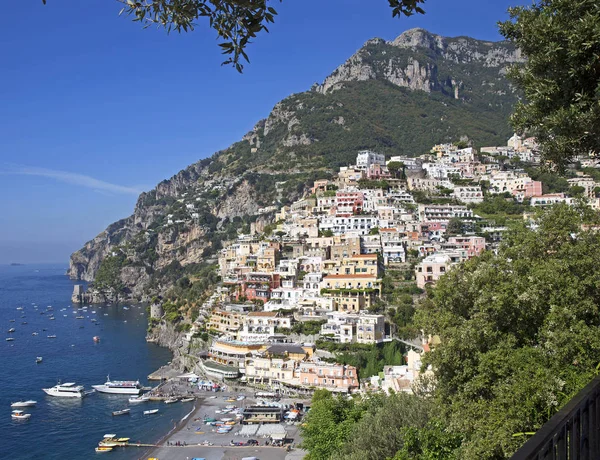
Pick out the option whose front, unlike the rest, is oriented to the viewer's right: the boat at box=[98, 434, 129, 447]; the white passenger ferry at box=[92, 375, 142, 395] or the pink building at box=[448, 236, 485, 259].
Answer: the boat

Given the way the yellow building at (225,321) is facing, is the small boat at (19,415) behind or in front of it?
in front

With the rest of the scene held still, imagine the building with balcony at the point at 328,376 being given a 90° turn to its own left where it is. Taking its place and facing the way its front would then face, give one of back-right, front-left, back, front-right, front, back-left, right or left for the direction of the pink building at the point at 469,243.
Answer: front-left

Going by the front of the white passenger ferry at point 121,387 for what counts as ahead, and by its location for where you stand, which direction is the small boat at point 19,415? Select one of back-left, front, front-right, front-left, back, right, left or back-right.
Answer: front-left

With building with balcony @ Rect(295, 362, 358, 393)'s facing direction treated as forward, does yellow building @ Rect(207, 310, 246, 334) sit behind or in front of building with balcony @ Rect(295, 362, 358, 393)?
behind

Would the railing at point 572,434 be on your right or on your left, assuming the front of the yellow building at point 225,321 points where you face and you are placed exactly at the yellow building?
on your left

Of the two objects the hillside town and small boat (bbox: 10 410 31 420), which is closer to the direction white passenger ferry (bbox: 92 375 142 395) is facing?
the small boat

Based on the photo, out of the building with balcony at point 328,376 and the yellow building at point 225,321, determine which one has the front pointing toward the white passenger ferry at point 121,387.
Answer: the yellow building

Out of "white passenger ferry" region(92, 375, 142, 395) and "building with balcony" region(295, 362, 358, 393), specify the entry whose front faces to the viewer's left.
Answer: the white passenger ferry

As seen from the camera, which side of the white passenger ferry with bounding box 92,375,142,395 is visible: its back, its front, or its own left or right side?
left

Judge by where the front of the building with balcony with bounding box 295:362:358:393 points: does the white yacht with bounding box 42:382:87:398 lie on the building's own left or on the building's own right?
on the building's own right

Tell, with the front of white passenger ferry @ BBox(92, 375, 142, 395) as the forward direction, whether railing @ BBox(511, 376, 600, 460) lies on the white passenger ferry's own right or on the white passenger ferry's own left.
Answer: on the white passenger ferry's own left

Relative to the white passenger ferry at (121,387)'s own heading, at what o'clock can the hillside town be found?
The hillside town is roughly at 6 o'clock from the white passenger ferry.

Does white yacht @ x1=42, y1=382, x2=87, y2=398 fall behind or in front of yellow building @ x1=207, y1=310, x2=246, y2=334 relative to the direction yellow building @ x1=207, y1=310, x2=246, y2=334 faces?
in front

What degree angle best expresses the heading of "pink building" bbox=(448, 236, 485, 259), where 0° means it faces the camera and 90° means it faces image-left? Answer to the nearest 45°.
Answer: approximately 45°

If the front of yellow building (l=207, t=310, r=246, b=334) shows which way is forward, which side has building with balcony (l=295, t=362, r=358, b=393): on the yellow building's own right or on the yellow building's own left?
on the yellow building's own left
